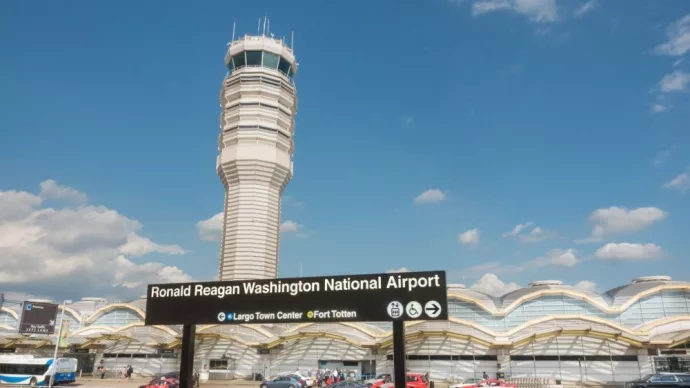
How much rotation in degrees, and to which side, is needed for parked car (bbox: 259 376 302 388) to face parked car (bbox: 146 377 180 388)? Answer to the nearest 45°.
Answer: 0° — it already faces it

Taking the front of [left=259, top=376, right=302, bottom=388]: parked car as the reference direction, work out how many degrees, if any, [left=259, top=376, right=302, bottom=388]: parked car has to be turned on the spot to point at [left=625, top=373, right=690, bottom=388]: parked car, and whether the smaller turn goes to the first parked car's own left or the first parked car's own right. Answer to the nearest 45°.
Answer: approximately 180°

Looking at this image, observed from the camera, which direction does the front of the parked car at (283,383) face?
facing to the left of the viewer
